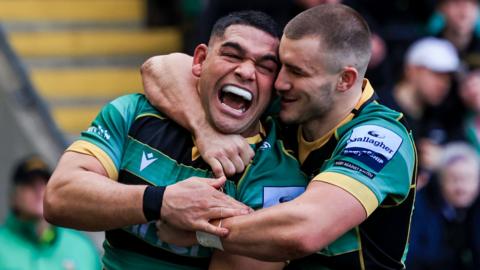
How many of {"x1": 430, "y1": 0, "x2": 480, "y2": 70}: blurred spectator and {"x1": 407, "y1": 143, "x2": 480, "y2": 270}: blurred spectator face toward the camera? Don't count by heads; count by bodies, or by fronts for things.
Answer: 2

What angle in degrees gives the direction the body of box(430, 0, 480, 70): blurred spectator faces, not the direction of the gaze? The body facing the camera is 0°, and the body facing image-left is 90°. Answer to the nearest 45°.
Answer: approximately 0°

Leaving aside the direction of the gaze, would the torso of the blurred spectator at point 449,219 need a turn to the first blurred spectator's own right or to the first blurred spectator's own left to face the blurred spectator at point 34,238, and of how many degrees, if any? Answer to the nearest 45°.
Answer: approximately 45° to the first blurred spectator's own right

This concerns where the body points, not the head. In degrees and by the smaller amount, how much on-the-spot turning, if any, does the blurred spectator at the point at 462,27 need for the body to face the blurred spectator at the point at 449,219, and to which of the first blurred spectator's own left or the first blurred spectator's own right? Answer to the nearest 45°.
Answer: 0° — they already face them

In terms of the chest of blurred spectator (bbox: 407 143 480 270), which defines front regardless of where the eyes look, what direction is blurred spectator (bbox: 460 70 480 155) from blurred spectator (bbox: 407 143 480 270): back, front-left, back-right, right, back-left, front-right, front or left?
back

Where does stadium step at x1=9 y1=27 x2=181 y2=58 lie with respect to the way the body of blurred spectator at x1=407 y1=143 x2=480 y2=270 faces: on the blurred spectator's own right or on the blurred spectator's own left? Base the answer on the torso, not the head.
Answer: on the blurred spectator's own right
